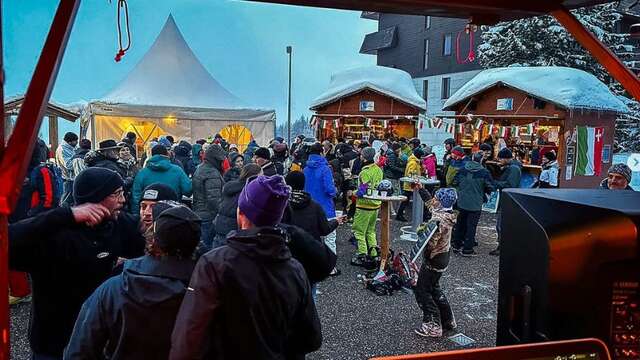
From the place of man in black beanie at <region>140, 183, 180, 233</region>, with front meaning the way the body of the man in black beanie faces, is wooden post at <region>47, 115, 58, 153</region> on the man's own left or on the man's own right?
on the man's own right

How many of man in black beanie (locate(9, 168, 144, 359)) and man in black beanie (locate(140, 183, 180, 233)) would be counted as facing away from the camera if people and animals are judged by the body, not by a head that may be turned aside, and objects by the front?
0

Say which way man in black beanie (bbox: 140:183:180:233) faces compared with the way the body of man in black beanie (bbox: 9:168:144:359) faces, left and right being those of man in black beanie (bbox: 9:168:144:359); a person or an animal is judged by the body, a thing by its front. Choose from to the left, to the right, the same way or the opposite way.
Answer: to the right

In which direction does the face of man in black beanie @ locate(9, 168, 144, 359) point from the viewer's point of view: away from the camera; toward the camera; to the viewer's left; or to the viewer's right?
to the viewer's right

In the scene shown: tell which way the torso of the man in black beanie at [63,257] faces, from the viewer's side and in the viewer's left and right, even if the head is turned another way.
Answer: facing the viewer and to the right of the viewer

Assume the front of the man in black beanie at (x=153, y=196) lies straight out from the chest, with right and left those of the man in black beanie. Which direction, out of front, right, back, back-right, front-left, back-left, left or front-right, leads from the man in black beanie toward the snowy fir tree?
back

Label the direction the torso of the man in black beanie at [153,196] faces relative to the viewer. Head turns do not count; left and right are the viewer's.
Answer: facing the viewer and to the left of the viewer

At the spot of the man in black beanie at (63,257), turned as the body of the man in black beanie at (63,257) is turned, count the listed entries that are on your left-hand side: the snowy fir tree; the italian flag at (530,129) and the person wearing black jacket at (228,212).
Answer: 3

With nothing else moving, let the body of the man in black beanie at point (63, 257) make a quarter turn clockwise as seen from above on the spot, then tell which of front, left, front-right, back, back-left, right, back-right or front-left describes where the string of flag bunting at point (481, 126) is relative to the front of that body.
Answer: back

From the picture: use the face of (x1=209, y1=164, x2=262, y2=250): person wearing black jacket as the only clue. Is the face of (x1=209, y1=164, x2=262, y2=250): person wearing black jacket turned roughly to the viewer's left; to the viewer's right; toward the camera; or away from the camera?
away from the camera

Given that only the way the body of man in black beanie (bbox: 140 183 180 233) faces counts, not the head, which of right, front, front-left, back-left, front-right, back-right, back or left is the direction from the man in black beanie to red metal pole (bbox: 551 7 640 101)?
left

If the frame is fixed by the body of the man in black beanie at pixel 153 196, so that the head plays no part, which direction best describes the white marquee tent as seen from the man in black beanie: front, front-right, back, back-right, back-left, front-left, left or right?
back-right

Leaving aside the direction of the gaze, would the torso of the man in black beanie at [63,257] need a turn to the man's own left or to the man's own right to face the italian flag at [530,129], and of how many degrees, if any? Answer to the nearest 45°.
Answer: approximately 90° to the man's own left

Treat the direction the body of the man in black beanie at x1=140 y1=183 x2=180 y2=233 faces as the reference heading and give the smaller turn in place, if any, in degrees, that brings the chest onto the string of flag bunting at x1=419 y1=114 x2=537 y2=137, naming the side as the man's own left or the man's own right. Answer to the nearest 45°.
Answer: approximately 180°

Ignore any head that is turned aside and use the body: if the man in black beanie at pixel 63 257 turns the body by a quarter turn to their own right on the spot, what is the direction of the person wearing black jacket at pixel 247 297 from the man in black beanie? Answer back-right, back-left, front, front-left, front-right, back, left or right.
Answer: left

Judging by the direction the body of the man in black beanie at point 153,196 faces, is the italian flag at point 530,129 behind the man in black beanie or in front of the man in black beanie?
behind
